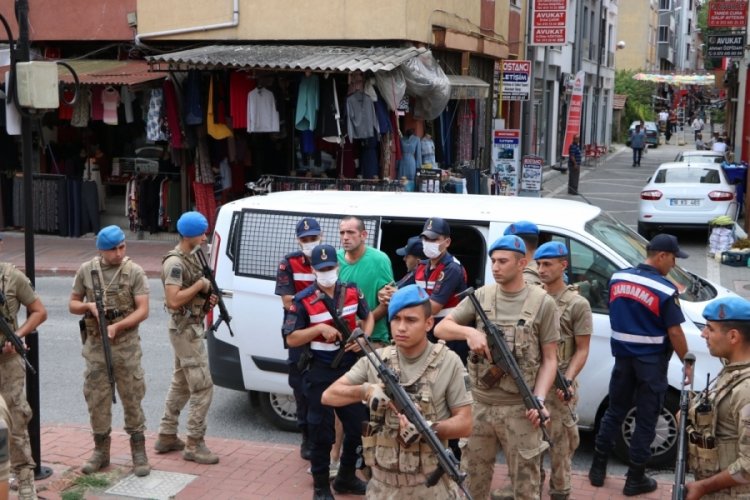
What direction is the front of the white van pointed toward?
to the viewer's right

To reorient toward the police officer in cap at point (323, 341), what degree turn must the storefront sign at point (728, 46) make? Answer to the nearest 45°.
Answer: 0° — it already faces them

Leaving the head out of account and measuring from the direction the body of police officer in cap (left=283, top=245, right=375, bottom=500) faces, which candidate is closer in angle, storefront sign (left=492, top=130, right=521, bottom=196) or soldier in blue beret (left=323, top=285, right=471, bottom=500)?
the soldier in blue beret

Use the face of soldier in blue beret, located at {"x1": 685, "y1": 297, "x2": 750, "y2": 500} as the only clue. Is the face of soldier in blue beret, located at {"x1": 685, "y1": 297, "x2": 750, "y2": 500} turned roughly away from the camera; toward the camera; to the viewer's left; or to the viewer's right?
to the viewer's left

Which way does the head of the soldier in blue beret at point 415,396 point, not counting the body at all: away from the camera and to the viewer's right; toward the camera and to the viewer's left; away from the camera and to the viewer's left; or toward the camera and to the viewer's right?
toward the camera and to the viewer's left

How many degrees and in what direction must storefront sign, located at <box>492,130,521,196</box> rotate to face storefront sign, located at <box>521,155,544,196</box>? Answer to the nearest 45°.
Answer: approximately 135° to its left

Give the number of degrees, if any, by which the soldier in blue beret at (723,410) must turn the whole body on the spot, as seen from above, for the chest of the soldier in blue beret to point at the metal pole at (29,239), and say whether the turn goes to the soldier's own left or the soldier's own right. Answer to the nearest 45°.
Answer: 0° — they already face it

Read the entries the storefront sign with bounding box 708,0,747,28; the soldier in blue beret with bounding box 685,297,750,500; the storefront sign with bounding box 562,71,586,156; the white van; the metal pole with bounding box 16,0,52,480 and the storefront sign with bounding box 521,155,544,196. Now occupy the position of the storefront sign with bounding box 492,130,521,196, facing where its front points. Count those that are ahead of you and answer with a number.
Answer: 3

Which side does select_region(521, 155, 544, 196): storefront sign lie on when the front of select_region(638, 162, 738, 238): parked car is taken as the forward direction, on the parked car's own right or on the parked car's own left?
on the parked car's own left

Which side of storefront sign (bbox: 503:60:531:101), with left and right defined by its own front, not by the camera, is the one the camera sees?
front

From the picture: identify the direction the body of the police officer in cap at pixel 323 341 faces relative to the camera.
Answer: toward the camera

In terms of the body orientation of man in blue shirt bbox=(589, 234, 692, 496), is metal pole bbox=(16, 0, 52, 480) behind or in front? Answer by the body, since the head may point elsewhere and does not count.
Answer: behind

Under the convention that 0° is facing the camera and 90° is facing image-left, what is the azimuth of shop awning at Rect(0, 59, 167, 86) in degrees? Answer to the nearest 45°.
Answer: approximately 0°

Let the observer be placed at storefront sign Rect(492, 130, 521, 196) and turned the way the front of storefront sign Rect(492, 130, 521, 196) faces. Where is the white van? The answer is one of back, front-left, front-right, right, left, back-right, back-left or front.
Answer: front

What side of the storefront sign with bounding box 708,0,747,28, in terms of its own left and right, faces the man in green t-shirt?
front

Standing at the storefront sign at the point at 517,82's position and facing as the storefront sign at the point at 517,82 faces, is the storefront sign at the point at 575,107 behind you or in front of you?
behind

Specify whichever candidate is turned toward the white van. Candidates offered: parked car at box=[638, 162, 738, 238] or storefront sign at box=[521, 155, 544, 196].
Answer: the storefront sign

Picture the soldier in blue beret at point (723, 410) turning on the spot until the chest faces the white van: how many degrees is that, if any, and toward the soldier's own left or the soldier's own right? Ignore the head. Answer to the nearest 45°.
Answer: approximately 45° to the soldier's own right

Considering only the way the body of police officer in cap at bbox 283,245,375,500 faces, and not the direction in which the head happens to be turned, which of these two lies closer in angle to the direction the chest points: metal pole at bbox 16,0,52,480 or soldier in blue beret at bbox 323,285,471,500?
the soldier in blue beret
